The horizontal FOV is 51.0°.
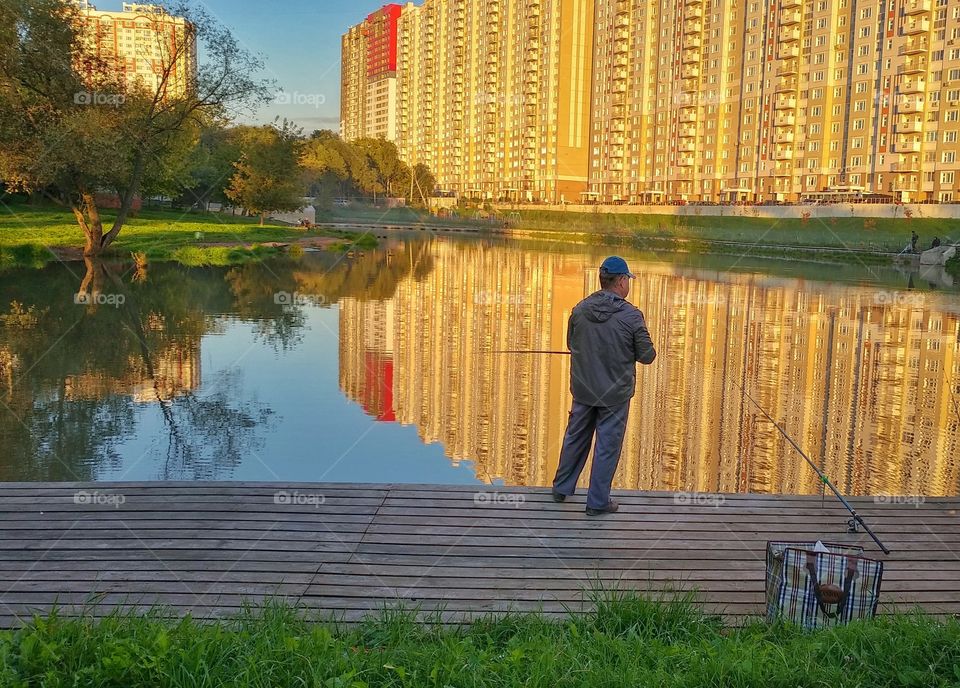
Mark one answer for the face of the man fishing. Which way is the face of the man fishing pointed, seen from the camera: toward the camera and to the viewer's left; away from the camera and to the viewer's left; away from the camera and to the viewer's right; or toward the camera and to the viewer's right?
away from the camera and to the viewer's right

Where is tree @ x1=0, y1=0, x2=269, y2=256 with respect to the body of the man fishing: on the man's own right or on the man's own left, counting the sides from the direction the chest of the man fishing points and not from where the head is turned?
on the man's own left

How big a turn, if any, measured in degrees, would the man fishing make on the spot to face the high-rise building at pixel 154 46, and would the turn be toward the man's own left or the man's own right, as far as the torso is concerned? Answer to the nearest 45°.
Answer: approximately 90° to the man's own left

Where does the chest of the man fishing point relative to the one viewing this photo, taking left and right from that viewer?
facing away from the viewer and to the right of the viewer

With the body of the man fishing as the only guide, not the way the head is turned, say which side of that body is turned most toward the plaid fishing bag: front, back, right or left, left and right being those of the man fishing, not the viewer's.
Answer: right
